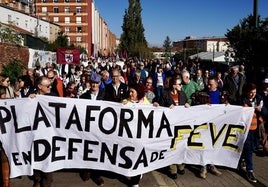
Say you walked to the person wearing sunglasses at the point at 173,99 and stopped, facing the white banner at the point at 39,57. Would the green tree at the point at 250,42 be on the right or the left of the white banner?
right

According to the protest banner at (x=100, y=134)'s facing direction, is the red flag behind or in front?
behind

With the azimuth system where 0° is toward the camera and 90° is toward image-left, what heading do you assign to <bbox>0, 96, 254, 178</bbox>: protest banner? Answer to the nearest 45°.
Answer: approximately 0°

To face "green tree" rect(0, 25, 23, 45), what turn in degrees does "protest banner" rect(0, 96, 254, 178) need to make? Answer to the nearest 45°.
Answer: approximately 135° to its right

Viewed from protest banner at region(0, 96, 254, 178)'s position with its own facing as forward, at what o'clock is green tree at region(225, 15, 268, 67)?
The green tree is roughly at 7 o'clock from the protest banner.

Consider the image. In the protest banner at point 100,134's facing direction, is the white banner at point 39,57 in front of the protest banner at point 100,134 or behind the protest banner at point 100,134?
behind

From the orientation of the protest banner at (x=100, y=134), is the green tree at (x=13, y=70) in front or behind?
behind
